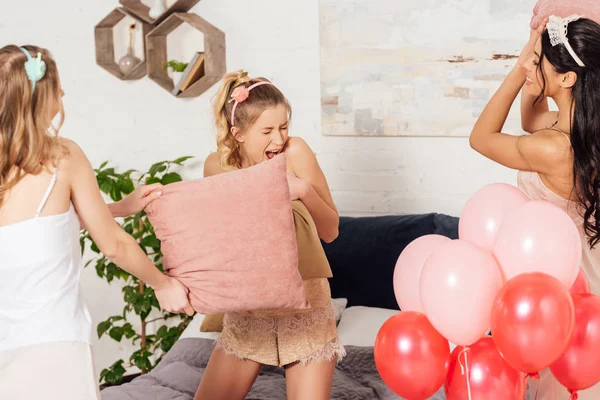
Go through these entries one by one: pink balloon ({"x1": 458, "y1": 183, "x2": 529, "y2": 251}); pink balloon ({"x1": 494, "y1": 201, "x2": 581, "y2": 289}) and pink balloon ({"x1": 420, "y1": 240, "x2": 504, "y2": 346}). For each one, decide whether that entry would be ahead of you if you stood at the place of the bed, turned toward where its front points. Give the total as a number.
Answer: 3

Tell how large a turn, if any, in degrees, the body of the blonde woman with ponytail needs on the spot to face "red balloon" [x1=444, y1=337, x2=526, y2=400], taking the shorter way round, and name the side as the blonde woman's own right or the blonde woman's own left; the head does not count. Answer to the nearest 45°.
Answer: approximately 45° to the blonde woman's own left

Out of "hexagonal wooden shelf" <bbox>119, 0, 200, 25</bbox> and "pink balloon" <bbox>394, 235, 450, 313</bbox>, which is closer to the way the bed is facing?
the pink balloon

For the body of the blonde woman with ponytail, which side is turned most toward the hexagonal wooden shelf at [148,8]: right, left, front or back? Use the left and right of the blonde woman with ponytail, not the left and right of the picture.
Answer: back

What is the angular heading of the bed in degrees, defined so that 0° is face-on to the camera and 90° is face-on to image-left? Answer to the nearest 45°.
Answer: approximately 0°

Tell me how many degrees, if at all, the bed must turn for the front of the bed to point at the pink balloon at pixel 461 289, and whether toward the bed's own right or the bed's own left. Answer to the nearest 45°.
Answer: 0° — it already faces it

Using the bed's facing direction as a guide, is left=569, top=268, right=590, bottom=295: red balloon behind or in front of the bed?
in front

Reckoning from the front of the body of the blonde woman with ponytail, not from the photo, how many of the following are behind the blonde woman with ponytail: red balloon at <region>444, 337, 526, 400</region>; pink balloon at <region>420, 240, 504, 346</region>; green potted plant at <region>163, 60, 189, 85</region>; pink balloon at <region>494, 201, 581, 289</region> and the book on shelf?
2

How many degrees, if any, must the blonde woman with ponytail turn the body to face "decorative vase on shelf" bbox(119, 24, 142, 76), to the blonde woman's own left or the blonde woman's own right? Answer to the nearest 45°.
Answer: approximately 180°
